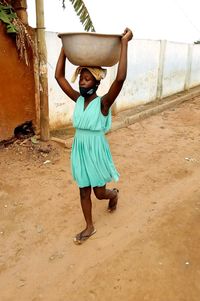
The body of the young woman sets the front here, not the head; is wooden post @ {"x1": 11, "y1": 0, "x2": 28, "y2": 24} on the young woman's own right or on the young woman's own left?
on the young woman's own right

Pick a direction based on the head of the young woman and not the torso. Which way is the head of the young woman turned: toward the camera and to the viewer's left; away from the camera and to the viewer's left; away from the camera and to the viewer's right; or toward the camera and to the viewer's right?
toward the camera and to the viewer's left

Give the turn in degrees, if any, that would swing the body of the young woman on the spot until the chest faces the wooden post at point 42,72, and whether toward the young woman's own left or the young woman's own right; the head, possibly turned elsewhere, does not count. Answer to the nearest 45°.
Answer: approximately 135° to the young woman's own right

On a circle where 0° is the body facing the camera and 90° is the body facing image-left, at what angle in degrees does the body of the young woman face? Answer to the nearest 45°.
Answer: approximately 45°
